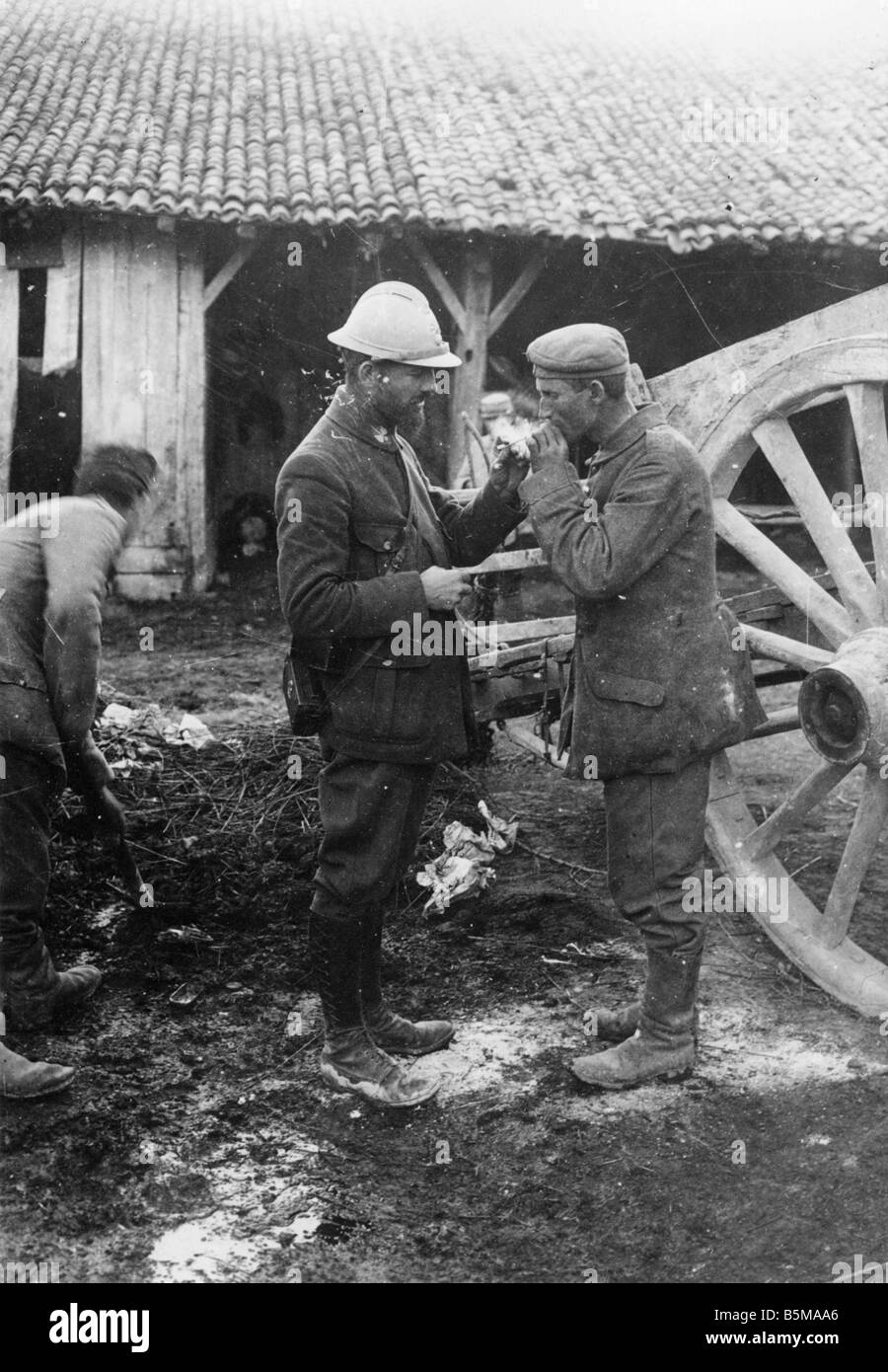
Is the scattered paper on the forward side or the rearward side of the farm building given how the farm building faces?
on the forward side

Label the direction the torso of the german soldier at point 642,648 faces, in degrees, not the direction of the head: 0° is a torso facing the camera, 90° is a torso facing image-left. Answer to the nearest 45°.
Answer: approximately 90°

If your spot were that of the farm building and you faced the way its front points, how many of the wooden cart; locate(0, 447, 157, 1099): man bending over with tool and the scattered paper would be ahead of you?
3

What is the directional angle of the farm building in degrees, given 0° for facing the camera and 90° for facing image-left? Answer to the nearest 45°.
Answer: approximately 0°

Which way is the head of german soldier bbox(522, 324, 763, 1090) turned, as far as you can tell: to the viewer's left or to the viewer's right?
to the viewer's left

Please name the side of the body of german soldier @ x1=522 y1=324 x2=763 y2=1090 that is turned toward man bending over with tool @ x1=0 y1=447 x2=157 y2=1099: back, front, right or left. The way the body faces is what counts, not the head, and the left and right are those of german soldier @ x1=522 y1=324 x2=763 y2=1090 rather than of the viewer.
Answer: front

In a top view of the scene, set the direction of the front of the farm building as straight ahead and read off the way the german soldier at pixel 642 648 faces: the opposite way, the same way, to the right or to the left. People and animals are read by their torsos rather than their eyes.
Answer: to the right

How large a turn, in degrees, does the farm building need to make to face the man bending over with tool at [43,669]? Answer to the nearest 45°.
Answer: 0° — it already faces them

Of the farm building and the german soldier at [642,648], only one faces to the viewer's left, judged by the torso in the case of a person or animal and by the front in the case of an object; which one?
the german soldier

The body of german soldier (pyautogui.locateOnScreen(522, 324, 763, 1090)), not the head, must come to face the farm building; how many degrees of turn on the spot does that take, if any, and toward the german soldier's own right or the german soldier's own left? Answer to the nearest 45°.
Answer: approximately 90° to the german soldier's own right

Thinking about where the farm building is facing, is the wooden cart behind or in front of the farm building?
in front

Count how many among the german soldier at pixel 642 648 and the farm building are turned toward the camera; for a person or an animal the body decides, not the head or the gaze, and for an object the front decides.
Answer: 1
